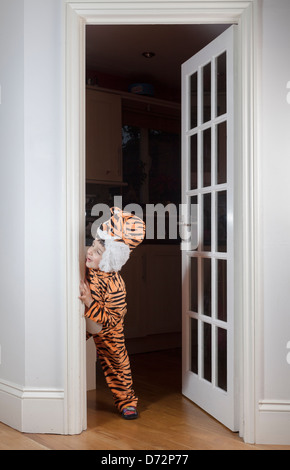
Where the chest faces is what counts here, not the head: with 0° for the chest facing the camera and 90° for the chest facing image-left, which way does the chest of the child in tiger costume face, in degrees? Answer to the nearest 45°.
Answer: approximately 45°

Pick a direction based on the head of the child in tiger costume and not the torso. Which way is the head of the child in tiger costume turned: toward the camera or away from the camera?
toward the camera

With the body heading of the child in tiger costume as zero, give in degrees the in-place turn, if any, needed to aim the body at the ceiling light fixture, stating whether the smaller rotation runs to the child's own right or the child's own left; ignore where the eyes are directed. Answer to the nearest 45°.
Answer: approximately 135° to the child's own right
